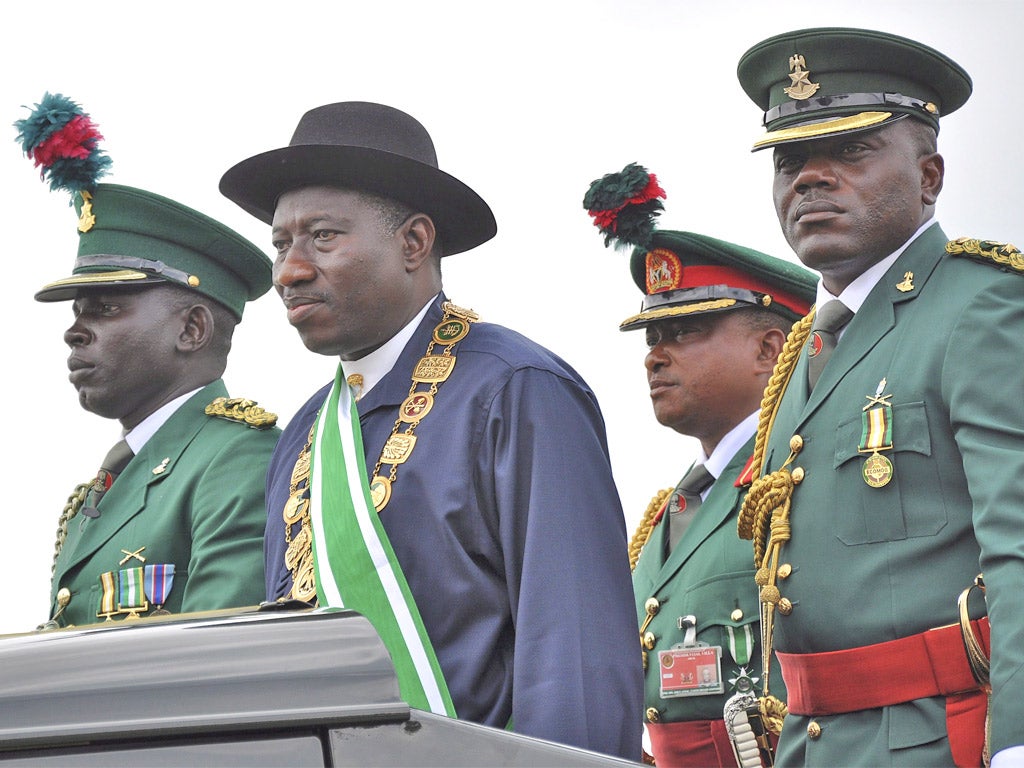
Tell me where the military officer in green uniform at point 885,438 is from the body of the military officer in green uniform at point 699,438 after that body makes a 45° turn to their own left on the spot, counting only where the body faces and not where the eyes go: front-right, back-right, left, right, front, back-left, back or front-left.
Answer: front

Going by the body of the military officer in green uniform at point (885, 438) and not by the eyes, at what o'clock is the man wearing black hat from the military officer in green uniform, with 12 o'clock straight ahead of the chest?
The man wearing black hat is roughly at 1 o'clock from the military officer in green uniform.

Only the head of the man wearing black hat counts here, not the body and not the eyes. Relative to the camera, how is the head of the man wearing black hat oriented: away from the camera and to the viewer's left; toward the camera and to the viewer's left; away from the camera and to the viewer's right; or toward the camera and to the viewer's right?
toward the camera and to the viewer's left

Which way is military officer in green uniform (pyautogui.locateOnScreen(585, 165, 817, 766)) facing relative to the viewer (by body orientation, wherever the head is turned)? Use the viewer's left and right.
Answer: facing the viewer and to the left of the viewer

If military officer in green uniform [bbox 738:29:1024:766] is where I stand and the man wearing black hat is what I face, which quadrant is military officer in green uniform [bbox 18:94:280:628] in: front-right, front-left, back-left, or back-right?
front-right

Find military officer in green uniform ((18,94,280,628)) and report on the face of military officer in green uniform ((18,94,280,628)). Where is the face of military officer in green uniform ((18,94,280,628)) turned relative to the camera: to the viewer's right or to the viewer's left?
to the viewer's left

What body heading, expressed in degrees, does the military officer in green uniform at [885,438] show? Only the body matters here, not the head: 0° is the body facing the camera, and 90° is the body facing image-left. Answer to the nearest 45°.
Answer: approximately 45°

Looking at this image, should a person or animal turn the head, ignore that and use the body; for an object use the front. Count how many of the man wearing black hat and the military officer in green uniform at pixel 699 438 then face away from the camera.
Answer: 0

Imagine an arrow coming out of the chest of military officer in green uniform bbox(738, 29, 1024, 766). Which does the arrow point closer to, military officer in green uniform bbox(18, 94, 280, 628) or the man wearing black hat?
the man wearing black hat

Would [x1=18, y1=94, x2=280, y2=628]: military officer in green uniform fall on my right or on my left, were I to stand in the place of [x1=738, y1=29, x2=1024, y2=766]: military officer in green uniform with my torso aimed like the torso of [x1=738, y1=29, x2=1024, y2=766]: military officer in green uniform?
on my right

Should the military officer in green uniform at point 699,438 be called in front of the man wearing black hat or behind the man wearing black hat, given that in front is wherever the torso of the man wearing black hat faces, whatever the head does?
behind

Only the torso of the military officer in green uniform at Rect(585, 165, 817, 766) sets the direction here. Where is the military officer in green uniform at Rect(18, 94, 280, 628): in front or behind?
in front

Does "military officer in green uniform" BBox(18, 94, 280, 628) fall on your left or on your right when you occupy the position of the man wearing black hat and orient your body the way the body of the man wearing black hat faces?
on your right
